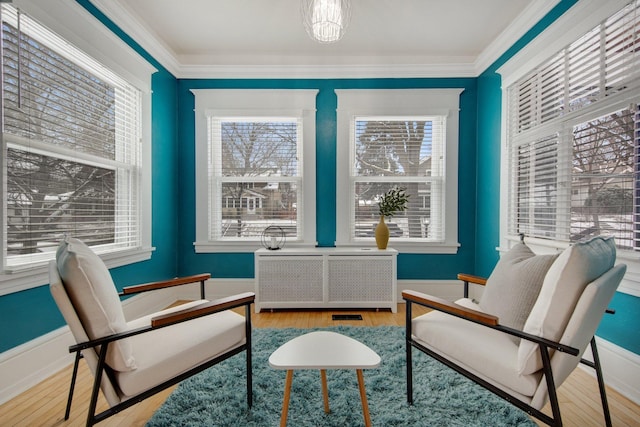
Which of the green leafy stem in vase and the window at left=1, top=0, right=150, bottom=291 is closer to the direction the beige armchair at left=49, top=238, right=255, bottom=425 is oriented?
the green leafy stem in vase

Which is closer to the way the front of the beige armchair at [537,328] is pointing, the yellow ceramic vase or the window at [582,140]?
the yellow ceramic vase
